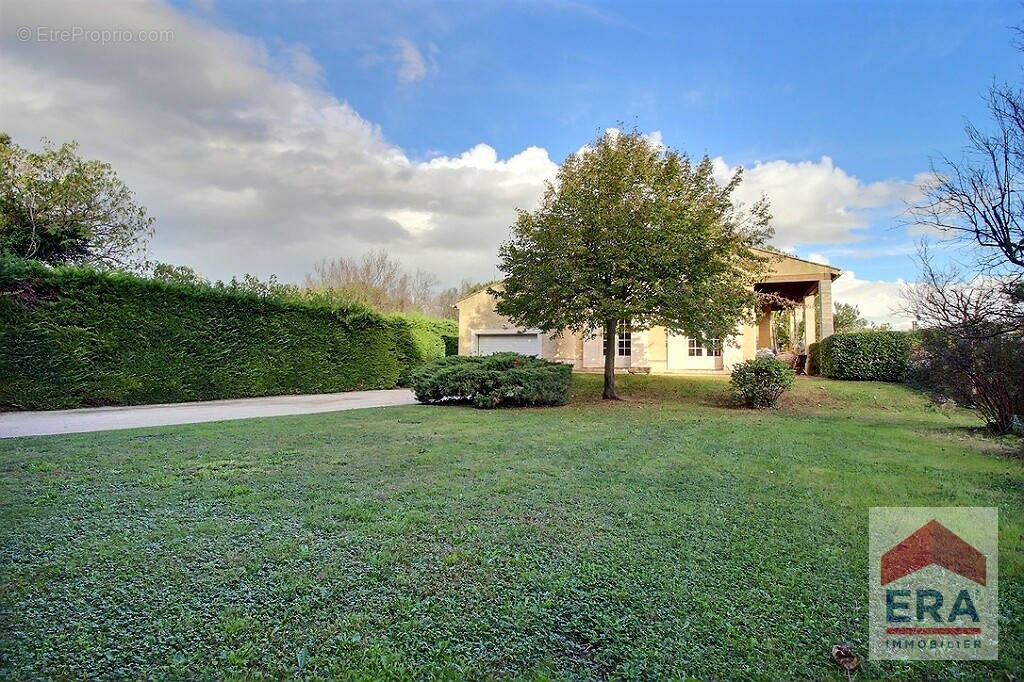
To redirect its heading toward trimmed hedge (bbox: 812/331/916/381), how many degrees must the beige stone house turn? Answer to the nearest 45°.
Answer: approximately 45° to its left

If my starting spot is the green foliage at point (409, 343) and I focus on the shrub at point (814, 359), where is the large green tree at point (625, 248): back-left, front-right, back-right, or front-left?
front-right

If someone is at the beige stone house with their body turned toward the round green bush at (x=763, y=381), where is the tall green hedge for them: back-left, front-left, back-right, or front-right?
front-right

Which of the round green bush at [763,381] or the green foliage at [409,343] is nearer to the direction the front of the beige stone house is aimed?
the round green bush

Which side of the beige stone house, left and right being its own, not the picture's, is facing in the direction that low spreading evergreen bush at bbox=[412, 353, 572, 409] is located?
front

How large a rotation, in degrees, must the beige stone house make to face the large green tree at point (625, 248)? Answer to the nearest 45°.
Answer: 0° — it already faces it

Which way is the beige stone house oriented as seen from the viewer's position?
toward the camera

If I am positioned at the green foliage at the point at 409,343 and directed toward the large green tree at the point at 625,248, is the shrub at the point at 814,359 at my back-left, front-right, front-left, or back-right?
front-left

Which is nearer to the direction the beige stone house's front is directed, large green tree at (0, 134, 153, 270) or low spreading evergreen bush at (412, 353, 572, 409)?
the low spreading evergreen bush

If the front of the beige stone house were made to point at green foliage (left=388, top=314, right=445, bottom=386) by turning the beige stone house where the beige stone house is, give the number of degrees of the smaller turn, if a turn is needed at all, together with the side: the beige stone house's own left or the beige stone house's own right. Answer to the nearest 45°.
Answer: approximately 90° to the beige stone house's own right

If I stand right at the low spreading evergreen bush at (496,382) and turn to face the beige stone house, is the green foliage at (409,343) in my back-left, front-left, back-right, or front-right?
front-left

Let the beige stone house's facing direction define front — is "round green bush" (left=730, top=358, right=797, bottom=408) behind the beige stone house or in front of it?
in front
